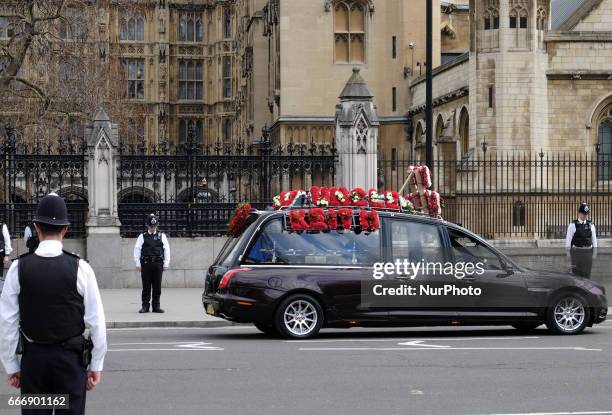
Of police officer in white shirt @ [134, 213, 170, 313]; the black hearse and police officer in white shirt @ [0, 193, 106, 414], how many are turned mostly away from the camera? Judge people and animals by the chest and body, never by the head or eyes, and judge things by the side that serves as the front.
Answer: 1

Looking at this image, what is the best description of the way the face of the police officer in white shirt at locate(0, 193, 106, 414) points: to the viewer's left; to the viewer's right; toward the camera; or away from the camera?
away from the camera

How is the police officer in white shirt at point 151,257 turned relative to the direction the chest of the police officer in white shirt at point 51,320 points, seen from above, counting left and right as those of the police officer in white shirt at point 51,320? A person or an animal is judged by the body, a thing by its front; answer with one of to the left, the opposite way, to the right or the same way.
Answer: the opposite way

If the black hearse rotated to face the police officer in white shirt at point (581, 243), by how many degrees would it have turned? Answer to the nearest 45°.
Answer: approximately 45° to its left

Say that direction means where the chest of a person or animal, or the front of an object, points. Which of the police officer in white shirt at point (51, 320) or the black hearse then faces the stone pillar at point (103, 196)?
the police officer in white shirt

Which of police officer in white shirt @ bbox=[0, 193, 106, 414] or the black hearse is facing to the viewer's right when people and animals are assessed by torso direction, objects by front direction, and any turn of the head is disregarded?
the black hearse

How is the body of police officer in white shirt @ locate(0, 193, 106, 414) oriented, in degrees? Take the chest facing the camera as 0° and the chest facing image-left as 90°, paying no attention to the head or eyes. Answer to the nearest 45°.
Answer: approximately 180°

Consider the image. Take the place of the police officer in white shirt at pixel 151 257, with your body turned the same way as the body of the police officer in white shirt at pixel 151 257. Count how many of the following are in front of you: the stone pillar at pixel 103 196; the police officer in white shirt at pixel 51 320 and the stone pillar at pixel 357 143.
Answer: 1

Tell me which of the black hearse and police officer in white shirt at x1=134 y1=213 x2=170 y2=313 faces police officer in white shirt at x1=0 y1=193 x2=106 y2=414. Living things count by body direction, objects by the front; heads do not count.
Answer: police officer in white shirt at x1=134 y1=213 x2=170 y2=313

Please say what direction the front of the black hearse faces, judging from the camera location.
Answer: facing to the right of the viewer

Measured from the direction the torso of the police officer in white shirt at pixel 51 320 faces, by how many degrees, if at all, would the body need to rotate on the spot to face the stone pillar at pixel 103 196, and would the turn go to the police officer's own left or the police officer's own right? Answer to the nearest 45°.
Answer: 0° — they already face it

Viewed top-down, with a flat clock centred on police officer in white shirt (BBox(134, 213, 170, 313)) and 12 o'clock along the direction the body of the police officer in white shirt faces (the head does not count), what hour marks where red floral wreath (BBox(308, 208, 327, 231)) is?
The red floral wreath is roughly at 11 o'clock from the police officer in white shirt.

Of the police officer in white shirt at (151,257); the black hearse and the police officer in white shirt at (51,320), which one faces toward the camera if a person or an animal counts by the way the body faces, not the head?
the police officer in white shirt at (151,257)

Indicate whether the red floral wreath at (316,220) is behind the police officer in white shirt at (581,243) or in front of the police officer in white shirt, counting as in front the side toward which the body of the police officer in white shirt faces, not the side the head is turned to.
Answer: in front
